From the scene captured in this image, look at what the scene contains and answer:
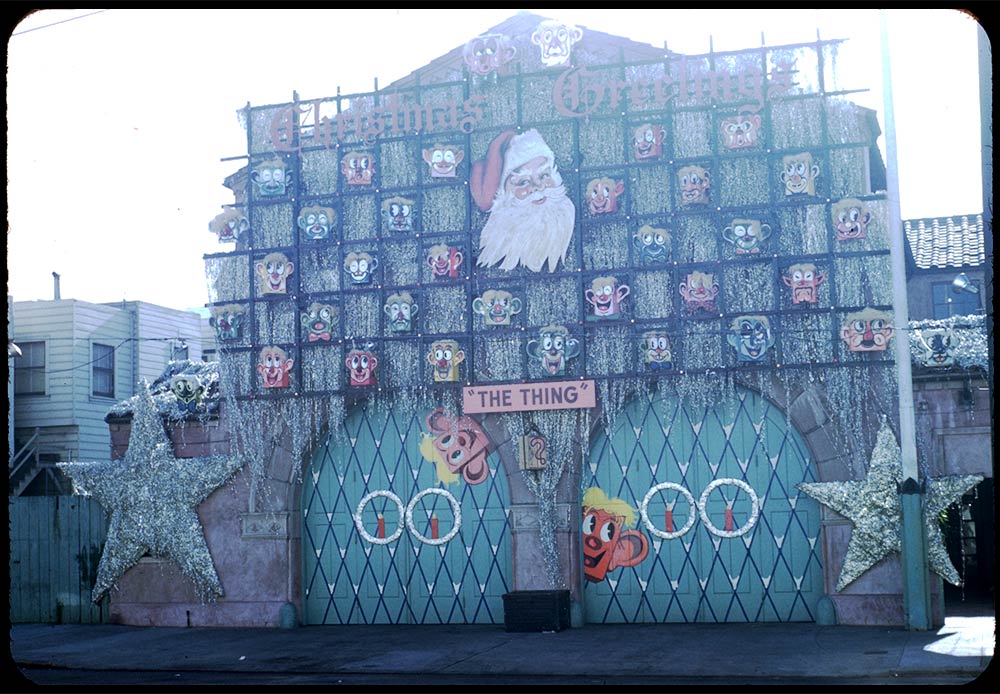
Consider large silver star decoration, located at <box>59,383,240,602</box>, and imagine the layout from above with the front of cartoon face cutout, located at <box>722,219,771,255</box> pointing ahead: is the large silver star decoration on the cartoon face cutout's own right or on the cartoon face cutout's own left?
on the cartoon face cutout's own right

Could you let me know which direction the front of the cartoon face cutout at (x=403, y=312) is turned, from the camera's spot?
facing the viewer

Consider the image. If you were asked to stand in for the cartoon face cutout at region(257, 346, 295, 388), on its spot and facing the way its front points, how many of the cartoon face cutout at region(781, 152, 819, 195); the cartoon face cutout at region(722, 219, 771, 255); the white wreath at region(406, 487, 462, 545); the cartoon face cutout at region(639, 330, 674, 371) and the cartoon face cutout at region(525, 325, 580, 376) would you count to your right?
0

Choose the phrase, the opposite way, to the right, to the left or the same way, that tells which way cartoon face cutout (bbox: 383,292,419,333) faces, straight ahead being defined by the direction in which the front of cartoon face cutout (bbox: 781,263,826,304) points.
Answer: the same way

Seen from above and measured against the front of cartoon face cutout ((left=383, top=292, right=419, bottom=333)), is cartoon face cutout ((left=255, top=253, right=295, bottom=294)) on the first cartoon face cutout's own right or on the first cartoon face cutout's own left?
on the first cartoon face cutout's own right

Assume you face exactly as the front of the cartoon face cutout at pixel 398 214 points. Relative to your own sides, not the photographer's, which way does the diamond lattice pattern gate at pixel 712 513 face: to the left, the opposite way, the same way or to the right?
the same way

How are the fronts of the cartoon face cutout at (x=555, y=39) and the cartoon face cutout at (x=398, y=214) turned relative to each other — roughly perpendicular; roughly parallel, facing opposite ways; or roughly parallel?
roughly parallel

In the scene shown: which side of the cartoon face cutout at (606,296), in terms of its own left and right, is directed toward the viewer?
front

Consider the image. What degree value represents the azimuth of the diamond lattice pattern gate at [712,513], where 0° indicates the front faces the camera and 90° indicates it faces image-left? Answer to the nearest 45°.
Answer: approximately 0°

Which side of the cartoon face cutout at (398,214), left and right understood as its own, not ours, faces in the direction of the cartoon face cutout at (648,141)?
left

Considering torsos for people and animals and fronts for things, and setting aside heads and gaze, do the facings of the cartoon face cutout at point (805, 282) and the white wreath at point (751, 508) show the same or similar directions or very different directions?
same or similar directions

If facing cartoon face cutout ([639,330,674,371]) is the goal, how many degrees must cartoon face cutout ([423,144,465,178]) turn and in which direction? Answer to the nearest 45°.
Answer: approximately 90° to its left

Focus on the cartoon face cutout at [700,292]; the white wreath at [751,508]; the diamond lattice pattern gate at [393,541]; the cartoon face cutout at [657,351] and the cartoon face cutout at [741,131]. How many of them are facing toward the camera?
5

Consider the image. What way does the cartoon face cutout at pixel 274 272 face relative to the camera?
toward the camera

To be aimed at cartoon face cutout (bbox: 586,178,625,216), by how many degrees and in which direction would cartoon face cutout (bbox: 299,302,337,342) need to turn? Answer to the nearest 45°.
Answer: approximately 45° to its left
